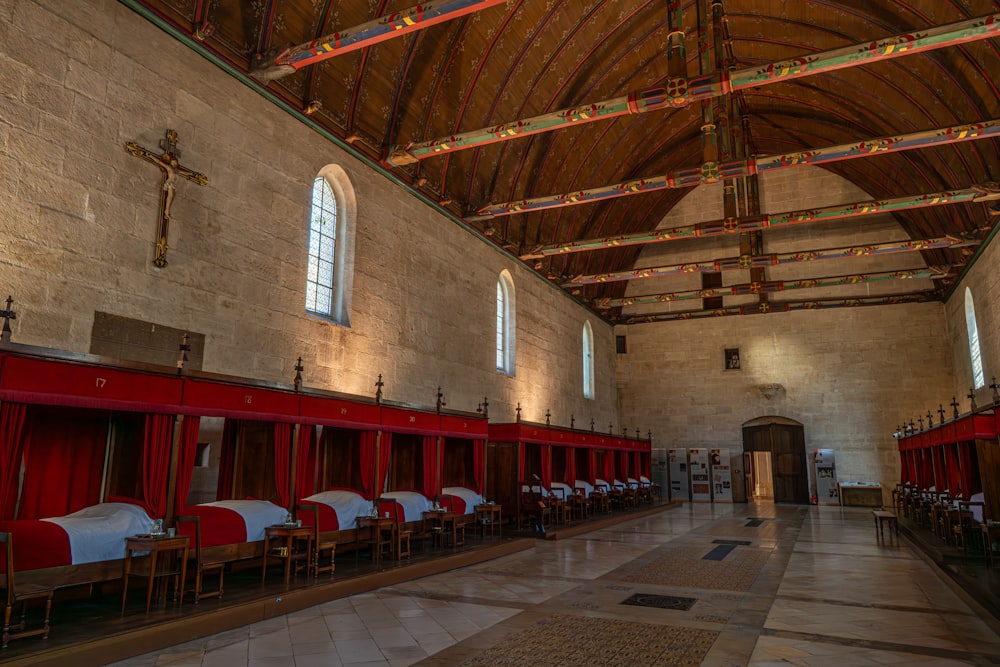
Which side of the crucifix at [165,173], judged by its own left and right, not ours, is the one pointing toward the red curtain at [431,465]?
left

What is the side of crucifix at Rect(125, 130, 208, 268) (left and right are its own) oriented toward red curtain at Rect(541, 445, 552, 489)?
left

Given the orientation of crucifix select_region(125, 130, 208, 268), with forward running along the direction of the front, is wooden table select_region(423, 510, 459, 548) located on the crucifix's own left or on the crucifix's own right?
on the crucifix's own left

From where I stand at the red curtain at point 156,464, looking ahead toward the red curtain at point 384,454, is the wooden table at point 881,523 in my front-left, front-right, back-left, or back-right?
front-right

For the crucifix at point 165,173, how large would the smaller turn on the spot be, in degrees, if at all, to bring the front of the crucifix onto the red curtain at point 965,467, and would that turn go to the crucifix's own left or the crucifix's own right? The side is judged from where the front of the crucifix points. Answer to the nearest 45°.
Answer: approximately 45° to the crucifix's own left

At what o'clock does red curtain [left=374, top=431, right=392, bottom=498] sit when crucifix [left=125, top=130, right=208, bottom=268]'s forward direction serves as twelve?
The red curtain is roughly at 10 o'clock from the crucifix.

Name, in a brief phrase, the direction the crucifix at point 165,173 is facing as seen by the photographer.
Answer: facing the viewer and to the right of the viewer
